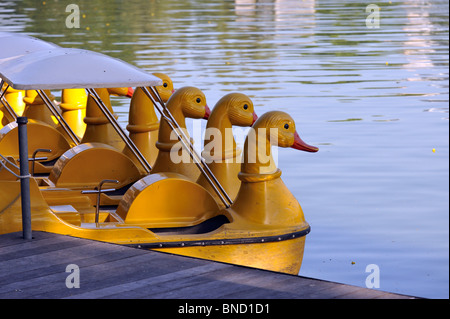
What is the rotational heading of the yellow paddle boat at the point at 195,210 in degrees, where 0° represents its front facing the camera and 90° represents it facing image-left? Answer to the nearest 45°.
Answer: approximately 270°
